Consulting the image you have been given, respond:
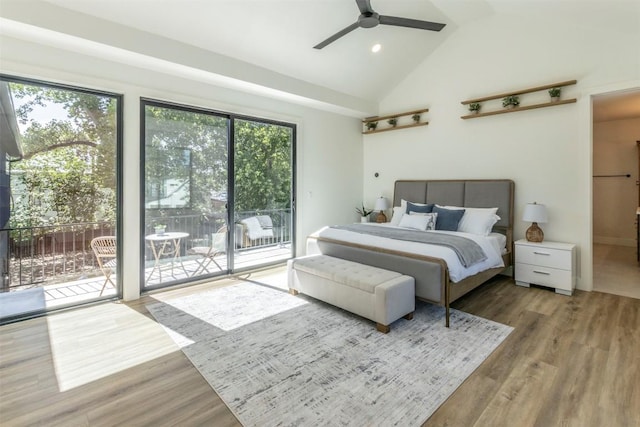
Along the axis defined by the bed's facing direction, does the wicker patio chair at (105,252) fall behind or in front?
in front

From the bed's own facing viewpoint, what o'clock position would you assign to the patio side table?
The patio side table is roughly at 1 o'clock from the bed.

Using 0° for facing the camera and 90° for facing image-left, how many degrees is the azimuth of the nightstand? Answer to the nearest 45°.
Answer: approximately 45°

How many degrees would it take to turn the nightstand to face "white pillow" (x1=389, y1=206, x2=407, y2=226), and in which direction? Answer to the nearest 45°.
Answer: approximately 45° to its right

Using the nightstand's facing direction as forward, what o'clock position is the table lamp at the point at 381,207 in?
The table lamp is roughly at 2 o'clock from the nightstand.

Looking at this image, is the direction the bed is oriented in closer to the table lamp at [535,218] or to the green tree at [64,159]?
the green tree

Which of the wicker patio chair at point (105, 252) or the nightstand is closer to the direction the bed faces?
the wicker patio chair

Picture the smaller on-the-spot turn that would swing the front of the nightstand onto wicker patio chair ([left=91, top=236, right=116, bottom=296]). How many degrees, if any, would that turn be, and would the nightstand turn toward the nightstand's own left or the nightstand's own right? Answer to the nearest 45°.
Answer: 0° — it already faces it

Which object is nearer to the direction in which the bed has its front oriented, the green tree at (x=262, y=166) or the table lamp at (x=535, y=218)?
the green tree

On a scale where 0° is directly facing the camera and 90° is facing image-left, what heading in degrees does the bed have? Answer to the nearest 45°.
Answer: approximately 45°
